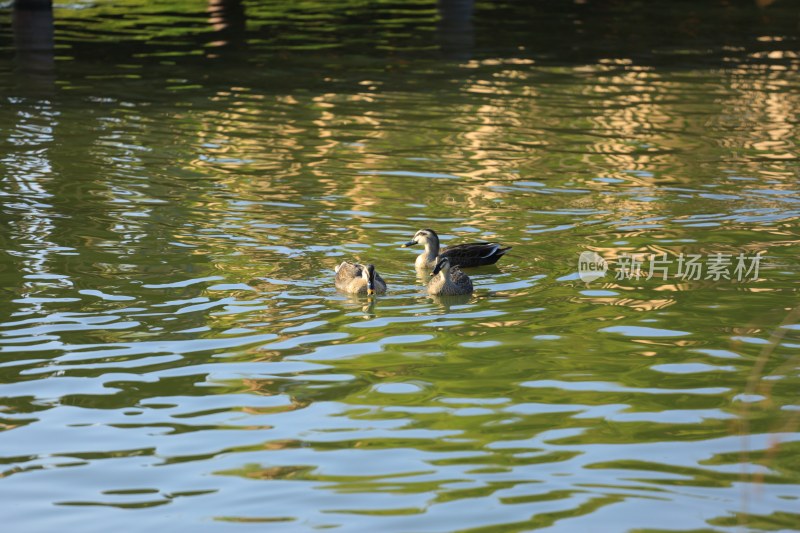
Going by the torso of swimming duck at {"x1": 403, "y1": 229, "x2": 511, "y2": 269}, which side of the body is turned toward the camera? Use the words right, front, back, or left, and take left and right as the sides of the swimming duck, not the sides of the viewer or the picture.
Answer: left

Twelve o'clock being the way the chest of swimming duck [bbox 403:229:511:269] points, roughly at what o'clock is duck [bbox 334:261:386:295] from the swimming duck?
The duck is roughly at 10 o'clock from the swimming duck.

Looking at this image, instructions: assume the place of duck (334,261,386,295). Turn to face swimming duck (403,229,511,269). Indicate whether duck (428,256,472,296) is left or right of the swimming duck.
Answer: right

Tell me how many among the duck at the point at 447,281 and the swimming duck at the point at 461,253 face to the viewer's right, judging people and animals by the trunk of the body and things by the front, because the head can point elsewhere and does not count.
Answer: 0

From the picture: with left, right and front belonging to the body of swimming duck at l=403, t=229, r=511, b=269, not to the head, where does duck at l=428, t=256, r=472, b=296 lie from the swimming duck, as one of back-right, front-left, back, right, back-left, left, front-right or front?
left
